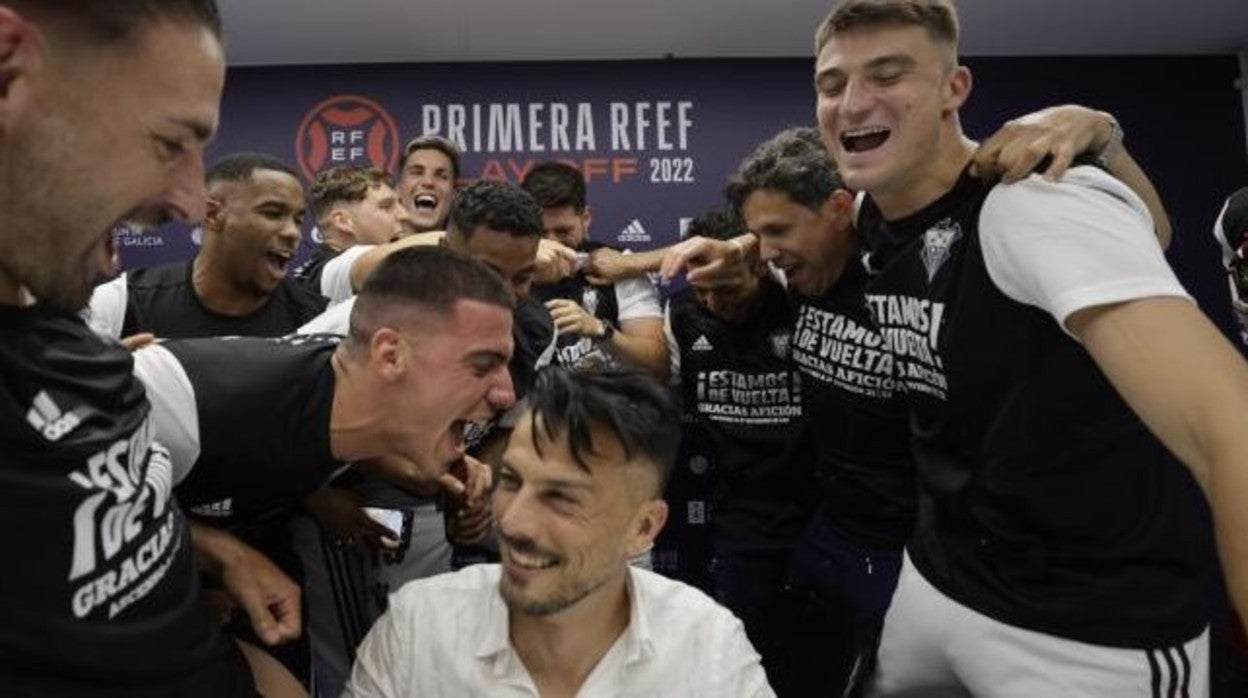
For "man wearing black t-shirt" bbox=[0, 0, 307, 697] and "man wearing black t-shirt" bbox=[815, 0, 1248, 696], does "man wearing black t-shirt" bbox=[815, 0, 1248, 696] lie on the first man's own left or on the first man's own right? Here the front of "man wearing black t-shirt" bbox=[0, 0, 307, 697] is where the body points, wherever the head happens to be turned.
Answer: on the first man's own left

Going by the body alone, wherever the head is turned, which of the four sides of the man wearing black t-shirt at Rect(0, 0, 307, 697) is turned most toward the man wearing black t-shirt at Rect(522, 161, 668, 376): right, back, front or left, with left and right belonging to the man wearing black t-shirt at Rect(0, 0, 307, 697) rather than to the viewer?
left

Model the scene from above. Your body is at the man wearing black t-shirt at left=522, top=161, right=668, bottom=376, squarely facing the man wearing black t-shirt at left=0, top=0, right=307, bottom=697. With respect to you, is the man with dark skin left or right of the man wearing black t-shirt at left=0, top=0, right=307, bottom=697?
right

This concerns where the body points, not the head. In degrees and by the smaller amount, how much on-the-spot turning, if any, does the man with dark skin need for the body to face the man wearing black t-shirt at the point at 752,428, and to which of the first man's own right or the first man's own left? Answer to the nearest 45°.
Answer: approximately 45° to the first man's own left

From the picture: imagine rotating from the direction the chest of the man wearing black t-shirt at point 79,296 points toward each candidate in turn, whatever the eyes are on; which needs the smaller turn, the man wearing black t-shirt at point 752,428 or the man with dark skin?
the man wearing black t-shirt

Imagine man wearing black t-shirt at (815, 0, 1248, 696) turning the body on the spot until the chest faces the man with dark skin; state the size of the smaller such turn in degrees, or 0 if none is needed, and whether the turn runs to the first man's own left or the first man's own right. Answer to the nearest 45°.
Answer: approximately 45° to the first man's own right
